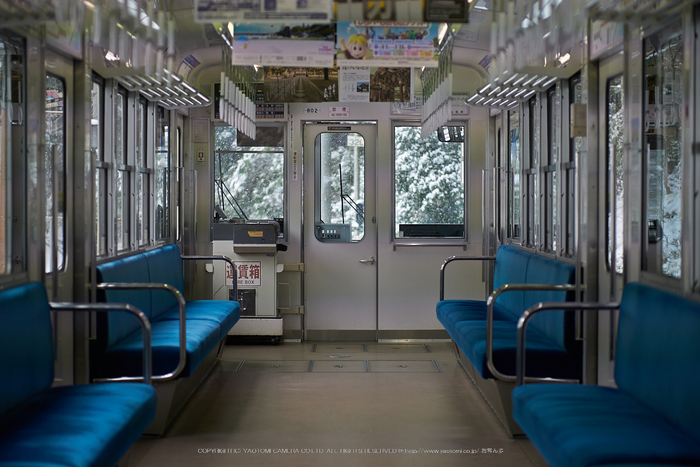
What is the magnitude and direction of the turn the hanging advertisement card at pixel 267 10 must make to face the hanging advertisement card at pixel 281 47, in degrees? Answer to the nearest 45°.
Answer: approximately 180°

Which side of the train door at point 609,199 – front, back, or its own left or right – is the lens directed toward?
left

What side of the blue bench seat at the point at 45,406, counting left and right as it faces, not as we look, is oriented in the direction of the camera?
right

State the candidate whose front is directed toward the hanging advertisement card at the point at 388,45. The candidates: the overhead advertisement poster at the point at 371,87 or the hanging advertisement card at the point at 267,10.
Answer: the overhead advertisement poster
